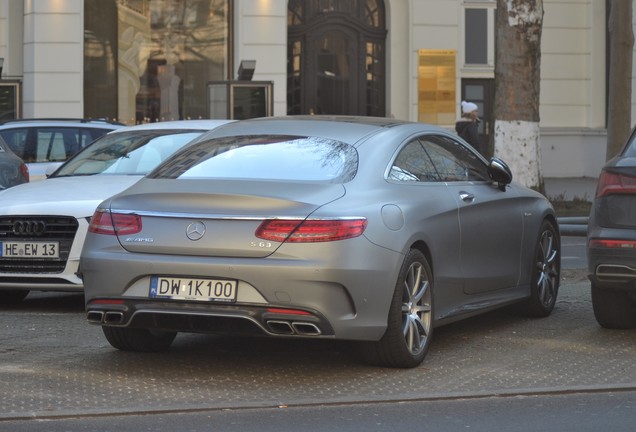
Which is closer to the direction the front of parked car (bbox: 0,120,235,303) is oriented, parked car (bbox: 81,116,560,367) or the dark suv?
the parked car

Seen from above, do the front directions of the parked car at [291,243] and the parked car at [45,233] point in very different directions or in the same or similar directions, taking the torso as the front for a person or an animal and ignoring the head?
very different directions

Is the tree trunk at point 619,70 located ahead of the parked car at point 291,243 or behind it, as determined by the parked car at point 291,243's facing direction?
ahead

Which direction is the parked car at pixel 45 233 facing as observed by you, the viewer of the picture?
facing the viewer and to the left of the viewer

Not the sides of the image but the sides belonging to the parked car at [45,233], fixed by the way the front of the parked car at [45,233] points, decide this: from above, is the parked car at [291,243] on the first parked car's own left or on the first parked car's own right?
on the first parked car's own left

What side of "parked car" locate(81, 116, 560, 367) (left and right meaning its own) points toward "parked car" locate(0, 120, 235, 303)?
left

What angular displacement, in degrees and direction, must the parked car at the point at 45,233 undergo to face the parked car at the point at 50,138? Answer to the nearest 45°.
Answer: approximately 135° to its right

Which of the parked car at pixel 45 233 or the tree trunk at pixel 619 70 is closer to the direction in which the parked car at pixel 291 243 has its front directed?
the tree trunk

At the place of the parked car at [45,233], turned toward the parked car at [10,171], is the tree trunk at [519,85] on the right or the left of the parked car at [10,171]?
right

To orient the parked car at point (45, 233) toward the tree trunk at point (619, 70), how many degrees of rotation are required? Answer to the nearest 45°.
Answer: approximately 180°

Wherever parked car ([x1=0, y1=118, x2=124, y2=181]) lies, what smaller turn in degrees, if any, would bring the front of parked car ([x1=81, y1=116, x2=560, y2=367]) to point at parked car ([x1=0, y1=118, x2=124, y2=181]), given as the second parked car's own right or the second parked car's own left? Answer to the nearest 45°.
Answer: approximately 45° to the second parked car's own left

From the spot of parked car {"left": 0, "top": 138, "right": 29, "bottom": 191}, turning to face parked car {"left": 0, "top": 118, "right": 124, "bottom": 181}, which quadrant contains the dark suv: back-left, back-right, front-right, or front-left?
back-right

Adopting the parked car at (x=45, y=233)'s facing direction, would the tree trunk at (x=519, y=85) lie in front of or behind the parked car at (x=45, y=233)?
behind

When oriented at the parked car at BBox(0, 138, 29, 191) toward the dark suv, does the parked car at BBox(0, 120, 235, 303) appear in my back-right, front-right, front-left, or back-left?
front-right

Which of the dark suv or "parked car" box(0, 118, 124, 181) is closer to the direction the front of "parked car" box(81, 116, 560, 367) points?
the dark suv

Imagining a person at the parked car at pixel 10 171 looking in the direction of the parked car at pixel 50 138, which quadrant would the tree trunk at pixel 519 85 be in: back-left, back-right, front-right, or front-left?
front-right
